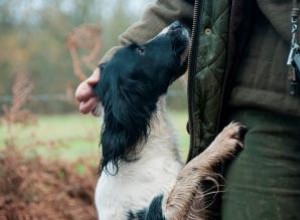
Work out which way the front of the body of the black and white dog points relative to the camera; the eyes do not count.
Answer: to the viewer's right

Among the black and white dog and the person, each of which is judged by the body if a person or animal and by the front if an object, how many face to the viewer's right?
1

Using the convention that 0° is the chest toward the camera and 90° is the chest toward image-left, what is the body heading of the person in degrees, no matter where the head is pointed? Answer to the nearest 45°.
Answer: approximately 45°

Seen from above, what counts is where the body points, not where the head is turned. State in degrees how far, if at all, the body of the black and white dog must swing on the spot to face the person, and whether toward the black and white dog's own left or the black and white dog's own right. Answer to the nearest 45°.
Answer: approximately 45° to the black and white dog's own right
